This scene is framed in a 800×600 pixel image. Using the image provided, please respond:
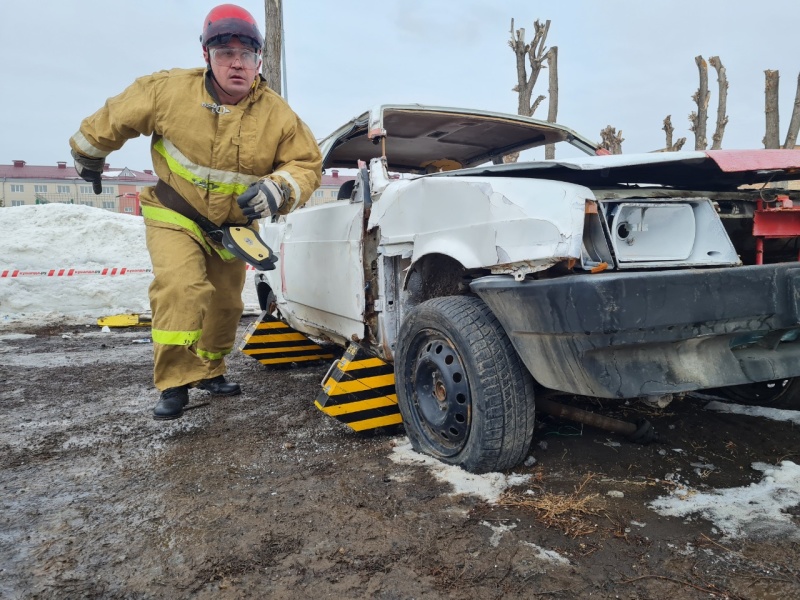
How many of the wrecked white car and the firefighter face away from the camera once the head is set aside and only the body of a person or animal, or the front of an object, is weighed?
0

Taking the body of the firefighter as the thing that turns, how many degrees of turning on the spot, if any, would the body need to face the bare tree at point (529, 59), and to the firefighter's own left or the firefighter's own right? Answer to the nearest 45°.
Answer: approximately 135° to the firefighter's own left

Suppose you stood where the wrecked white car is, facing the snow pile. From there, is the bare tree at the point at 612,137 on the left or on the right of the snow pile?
right

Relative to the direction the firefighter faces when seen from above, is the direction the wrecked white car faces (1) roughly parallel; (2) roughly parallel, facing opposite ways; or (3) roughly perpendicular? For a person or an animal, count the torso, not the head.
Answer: roughly parallel

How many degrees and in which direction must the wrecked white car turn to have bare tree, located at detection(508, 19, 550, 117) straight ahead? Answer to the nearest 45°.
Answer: approximately 135° to its left

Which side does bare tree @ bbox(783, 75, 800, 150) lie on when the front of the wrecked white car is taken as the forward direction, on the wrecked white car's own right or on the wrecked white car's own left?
on the wrecked white car's own left

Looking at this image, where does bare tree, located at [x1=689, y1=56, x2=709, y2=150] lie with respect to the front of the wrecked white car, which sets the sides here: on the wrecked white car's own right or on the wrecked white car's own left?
on the wrecked white car's own left

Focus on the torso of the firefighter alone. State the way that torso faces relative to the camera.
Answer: toward the camera

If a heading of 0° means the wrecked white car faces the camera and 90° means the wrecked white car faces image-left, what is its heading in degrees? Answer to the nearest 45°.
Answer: approximately 315°

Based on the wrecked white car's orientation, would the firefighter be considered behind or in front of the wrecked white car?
behind

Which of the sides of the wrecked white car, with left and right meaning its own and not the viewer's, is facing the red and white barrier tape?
back

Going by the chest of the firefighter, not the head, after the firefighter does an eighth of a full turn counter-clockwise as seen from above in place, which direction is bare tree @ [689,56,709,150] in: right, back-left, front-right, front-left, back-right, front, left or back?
left

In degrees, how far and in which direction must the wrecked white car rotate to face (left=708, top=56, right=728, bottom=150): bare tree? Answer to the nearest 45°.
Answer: approximately 135° to its left
